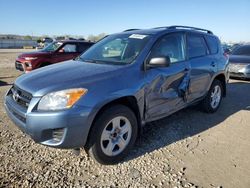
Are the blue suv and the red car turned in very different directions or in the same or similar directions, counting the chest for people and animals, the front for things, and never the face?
same or similar directions

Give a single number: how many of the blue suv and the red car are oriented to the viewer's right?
0

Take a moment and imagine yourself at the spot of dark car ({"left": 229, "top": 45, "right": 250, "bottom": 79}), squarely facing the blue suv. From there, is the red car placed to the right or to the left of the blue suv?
right

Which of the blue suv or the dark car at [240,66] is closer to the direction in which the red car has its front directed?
the blue suv

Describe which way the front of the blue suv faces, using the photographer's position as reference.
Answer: facing the viewer and to the left of the viewer

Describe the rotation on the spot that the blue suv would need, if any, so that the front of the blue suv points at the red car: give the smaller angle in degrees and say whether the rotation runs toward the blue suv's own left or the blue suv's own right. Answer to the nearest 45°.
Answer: approximately 135° to the blue suv's own right

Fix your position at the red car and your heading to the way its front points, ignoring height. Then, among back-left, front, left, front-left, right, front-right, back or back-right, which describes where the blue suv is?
front-left

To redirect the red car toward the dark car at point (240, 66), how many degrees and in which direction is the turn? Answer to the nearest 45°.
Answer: approximately 135° to its left

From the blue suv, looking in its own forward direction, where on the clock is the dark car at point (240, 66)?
The dark car is roughly at 6 o'clock from the blue suv.
